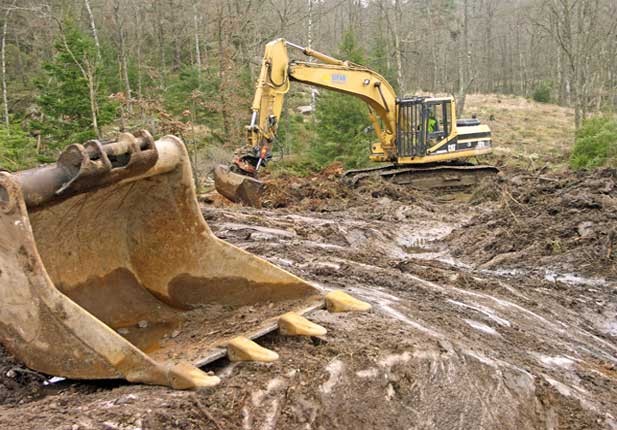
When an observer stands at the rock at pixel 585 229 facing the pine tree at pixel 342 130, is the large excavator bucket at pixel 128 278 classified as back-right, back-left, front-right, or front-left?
back-left

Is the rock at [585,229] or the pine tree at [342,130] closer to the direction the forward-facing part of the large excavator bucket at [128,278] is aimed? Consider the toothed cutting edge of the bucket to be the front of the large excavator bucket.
the rock

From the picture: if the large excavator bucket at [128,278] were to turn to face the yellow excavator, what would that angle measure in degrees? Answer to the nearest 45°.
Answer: approximately 90° to its left

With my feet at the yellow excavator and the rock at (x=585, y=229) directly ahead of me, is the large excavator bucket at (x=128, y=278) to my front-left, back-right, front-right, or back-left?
front-right

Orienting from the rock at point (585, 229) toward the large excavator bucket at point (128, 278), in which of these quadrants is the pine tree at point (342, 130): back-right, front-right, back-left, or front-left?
back-right

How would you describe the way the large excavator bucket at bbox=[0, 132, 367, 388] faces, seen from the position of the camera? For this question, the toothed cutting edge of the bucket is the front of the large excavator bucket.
facing the viewer and to the right of the viewer

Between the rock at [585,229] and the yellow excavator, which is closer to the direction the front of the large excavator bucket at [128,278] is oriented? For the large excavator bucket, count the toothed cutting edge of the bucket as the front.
the rock

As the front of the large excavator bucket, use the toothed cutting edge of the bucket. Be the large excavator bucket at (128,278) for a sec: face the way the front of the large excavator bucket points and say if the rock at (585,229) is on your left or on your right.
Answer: on your left
